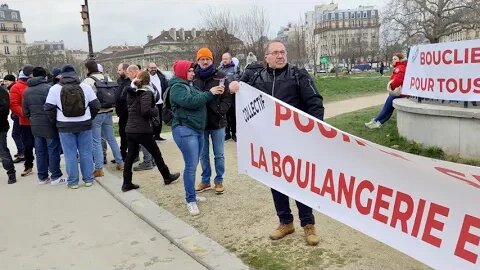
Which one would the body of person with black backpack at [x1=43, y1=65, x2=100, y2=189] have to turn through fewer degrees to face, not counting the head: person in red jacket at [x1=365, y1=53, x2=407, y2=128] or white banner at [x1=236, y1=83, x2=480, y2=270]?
the person in red jacket

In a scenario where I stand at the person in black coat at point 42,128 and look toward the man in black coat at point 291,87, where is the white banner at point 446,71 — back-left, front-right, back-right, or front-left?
front-left

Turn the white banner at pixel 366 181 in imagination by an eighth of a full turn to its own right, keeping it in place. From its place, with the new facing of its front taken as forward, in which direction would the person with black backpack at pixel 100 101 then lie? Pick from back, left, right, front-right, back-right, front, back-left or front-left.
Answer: front-right

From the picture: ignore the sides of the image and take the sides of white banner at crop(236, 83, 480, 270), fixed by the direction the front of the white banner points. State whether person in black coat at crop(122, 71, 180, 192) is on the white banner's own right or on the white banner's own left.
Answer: on the white banner's own right

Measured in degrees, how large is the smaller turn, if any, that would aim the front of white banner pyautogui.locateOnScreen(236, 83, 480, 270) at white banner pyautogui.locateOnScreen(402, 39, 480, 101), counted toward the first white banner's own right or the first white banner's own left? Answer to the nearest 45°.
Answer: approximately 135° to the first white banner's own right

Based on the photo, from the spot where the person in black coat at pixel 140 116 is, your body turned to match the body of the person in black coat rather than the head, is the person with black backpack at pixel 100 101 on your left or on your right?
on your left

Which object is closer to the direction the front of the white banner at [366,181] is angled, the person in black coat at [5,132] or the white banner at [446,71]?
the person in black coat

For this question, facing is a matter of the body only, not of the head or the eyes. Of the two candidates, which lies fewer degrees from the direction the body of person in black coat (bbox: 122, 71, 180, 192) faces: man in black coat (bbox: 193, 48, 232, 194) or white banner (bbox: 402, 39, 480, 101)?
the white banner

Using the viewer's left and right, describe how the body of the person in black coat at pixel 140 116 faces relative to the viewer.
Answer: facing away from the viewer and to the right of the viewer

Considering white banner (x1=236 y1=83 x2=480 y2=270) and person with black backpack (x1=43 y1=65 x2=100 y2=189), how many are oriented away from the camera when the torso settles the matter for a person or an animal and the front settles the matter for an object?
1

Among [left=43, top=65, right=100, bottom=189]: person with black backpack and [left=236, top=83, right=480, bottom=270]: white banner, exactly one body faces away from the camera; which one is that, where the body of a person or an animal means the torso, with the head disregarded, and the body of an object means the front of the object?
the person with black backpack

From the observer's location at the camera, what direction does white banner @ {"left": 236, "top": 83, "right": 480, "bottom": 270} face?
facing the viewer and to the left of the viewer

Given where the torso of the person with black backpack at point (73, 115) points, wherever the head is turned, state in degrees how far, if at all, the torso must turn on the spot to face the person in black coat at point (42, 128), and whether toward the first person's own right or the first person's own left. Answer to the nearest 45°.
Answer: approximately 45° to the first person's own left

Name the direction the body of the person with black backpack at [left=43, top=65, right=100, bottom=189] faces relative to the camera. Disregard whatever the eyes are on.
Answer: away from the camera

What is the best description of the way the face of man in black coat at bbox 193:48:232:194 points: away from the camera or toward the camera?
toward the camera
